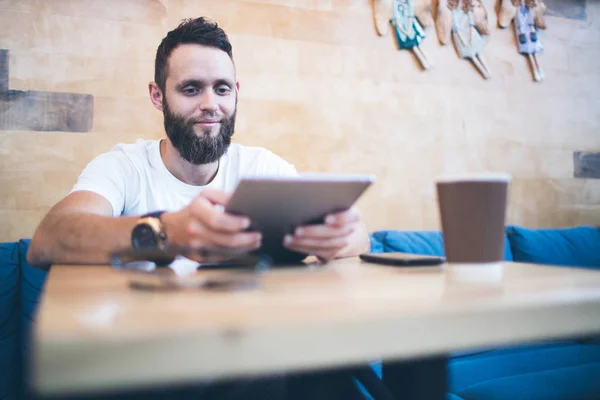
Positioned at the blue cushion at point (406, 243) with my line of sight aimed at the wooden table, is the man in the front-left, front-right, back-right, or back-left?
front-right

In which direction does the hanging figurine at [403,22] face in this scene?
toward the camera

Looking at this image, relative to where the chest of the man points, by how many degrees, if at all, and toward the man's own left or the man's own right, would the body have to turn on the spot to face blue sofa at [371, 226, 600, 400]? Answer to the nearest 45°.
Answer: approximately 45° to the man's own left

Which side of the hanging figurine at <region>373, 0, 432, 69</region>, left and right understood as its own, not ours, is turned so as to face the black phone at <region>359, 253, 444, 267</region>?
front

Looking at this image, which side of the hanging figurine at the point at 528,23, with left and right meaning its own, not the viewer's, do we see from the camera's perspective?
front

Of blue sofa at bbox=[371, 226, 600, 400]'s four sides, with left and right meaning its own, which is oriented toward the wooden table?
front

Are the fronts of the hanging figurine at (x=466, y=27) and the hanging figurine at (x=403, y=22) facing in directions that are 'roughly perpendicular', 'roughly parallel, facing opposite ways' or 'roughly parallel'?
roughly parallel

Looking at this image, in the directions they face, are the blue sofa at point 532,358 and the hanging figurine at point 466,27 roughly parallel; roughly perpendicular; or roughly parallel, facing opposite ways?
roughly parallel

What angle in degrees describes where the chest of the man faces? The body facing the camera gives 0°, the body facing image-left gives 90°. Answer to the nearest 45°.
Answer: approximately 315°

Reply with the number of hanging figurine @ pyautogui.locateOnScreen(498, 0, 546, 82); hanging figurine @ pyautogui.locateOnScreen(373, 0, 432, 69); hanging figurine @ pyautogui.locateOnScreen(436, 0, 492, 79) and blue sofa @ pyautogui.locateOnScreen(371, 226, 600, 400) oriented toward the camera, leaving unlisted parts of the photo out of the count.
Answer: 4

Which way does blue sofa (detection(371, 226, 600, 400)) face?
toward the camera

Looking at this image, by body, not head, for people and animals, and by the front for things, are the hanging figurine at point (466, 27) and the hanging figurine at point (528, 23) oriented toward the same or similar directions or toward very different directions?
same or similar directions

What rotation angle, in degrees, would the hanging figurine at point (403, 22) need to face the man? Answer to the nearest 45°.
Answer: approximately 45° to its right

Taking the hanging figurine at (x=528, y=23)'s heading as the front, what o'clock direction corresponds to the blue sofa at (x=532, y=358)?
The blue sofa is roughly at 12 o'clock from the hanging figurine.

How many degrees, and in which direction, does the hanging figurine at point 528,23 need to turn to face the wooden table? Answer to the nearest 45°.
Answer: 0° — it already faces it
